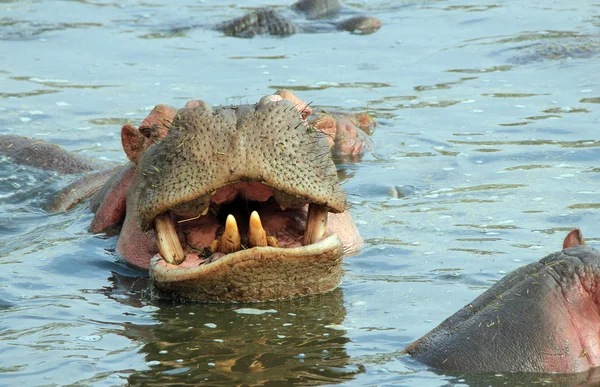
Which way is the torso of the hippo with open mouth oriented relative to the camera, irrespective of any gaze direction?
toward the camera

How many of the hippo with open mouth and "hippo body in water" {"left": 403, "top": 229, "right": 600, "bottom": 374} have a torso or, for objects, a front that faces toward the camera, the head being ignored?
1

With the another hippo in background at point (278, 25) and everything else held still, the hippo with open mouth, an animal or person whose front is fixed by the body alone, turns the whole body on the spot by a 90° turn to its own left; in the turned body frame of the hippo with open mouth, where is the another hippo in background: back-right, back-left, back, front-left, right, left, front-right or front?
left

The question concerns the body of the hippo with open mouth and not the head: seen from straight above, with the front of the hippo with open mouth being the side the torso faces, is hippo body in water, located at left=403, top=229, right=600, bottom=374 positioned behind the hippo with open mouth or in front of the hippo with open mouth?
in front
